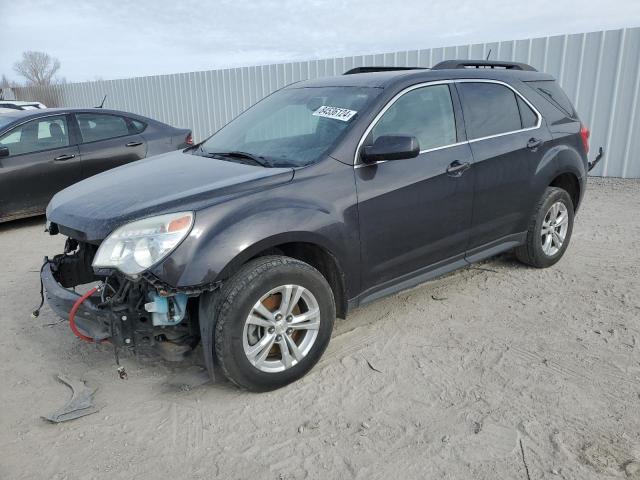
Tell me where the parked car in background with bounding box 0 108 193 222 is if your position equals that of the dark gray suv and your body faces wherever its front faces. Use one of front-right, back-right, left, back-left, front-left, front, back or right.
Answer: right

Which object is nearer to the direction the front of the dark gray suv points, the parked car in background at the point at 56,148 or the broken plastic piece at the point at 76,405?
the broken plastic piece

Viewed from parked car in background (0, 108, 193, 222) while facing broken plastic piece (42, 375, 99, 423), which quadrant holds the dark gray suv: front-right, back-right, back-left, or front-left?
front-left

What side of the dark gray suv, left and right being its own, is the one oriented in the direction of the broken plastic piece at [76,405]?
front

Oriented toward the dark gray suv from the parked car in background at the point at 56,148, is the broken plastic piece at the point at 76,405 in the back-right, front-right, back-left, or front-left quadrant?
front-right

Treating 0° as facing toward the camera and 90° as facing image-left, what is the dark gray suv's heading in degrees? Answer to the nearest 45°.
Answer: approximately 45°
